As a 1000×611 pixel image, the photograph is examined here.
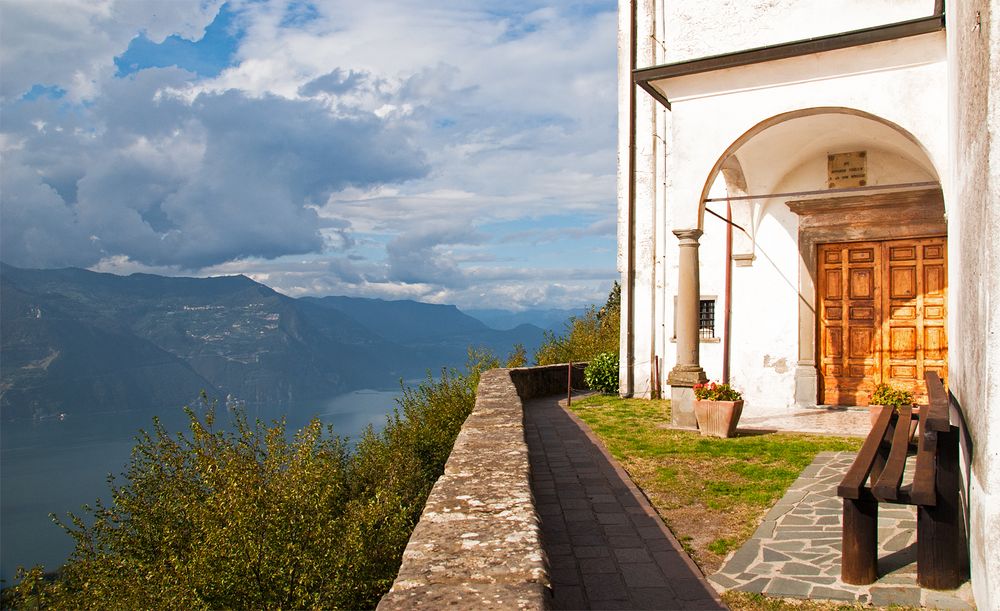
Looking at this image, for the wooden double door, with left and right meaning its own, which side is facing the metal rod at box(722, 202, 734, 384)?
right

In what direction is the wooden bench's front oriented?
to the viewer's left

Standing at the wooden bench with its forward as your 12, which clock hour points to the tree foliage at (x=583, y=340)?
The tree foliage is roughly at 2 o'clock from the wooden bench.

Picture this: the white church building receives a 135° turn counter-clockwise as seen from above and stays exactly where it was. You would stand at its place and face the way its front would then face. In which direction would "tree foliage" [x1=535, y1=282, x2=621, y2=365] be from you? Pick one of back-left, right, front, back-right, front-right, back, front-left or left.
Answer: left

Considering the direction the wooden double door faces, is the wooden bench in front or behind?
in front

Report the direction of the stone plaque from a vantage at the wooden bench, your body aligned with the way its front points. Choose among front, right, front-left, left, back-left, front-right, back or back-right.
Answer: right

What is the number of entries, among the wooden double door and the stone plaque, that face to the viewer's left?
0
